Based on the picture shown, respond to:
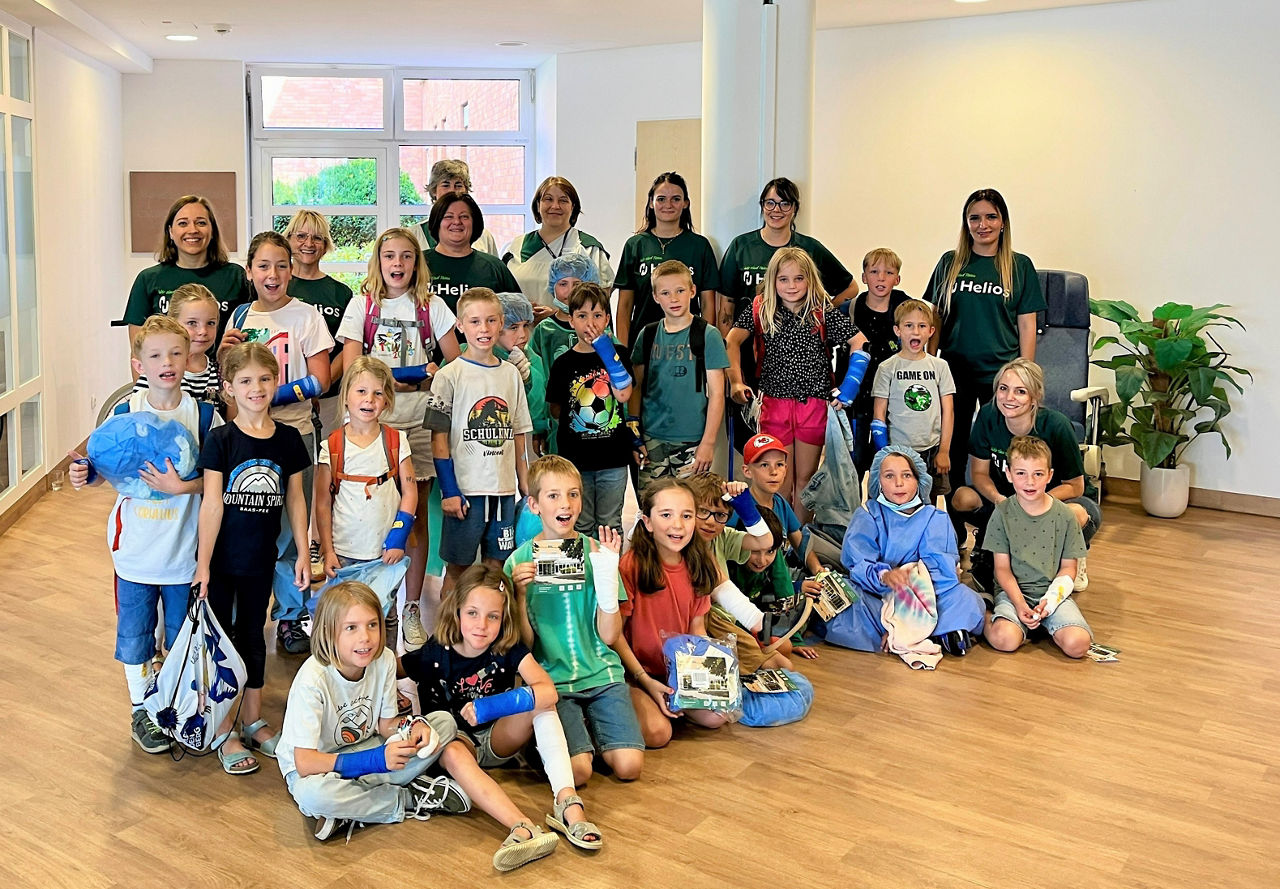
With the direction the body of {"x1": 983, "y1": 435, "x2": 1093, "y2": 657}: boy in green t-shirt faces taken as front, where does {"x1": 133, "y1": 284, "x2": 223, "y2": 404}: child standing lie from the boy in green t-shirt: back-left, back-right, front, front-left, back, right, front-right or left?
front-right

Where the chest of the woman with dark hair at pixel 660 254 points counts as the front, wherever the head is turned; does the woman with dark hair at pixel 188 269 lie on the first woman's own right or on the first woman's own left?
on the first woman's own right

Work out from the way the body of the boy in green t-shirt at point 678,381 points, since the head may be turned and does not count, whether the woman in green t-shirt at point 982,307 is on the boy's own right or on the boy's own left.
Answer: on the boy's own left

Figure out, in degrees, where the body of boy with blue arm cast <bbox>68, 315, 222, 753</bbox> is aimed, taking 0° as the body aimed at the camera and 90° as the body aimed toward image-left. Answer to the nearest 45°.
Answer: approximately 0°

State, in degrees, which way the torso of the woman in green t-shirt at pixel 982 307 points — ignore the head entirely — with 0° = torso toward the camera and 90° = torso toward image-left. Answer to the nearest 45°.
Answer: approximately 0°
